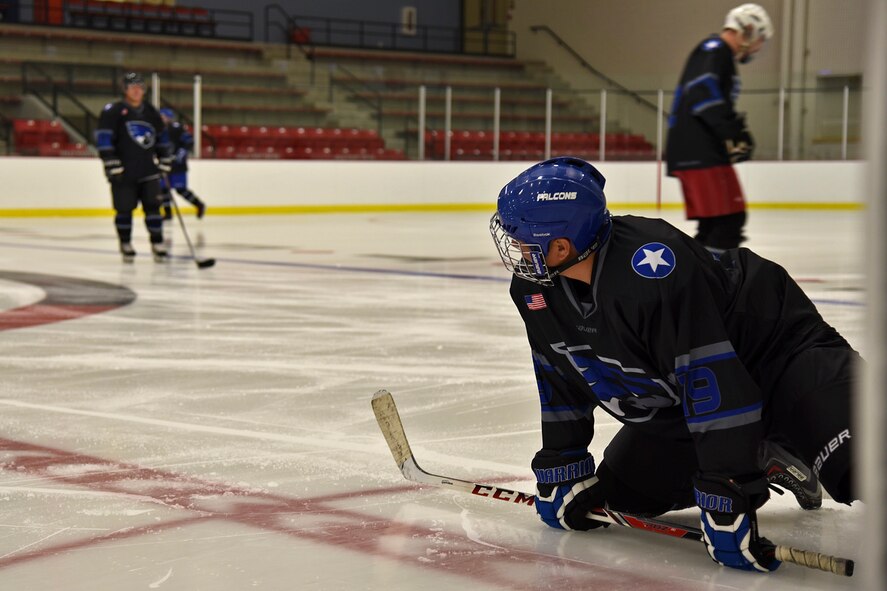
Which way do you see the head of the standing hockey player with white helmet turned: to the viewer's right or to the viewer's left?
to the viewer's right

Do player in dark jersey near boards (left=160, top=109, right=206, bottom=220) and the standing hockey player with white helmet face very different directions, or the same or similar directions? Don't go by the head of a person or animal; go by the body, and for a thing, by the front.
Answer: very different directions

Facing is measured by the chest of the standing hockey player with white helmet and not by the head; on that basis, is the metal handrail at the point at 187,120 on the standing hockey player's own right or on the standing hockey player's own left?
on the standing hockey player's own left

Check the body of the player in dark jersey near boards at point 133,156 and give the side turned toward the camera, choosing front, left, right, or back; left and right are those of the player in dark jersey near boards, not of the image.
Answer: front

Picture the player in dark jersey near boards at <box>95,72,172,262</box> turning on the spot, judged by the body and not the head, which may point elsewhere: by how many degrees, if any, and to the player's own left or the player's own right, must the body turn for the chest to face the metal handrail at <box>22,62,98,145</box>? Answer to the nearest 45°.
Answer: approximately 180°

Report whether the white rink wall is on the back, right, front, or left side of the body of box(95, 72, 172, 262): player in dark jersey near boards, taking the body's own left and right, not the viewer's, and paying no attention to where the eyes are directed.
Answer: back

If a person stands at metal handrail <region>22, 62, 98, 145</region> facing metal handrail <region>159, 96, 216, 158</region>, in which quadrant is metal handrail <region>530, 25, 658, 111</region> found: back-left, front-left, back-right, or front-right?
front-left
